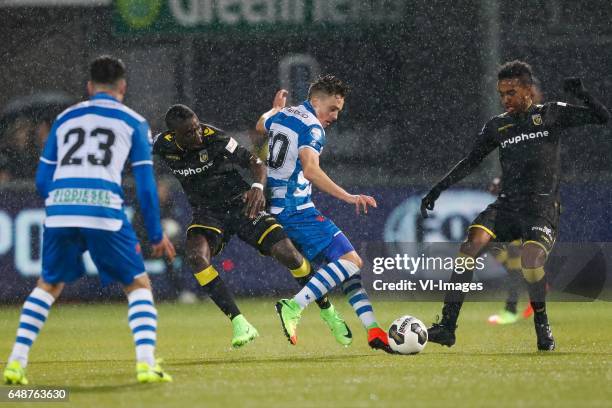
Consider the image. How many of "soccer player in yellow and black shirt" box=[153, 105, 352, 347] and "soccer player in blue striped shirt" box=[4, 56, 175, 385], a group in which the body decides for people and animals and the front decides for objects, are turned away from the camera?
1

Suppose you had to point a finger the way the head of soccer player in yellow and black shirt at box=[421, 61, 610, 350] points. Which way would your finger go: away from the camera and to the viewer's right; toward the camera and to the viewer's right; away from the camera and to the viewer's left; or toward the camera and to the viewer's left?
toward the camera and to the viewer's left

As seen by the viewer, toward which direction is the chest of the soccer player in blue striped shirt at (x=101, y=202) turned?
away from the camera

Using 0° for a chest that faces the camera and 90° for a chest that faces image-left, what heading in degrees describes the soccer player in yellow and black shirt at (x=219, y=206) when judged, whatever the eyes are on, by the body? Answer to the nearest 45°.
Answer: approximately 0°

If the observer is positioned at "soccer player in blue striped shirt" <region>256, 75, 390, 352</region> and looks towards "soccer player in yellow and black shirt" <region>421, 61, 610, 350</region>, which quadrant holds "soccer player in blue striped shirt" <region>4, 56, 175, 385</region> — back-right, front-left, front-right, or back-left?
back-right

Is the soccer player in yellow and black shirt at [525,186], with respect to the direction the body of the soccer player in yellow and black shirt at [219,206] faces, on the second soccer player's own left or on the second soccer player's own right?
on the second soccer player's own left

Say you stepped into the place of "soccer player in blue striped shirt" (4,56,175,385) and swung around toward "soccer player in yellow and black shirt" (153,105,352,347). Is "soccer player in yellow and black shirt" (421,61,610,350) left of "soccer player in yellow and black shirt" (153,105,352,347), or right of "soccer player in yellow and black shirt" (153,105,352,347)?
right

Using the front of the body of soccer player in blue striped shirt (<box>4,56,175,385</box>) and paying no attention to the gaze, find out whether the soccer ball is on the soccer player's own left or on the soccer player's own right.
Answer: on the soccer player's own right

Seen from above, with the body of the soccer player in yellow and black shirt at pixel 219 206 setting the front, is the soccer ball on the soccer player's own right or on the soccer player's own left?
on the soccer player's own left

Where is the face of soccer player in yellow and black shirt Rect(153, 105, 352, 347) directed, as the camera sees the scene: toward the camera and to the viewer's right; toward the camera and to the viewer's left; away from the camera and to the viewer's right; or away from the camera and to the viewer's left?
toward the camera and to the viewer's right
